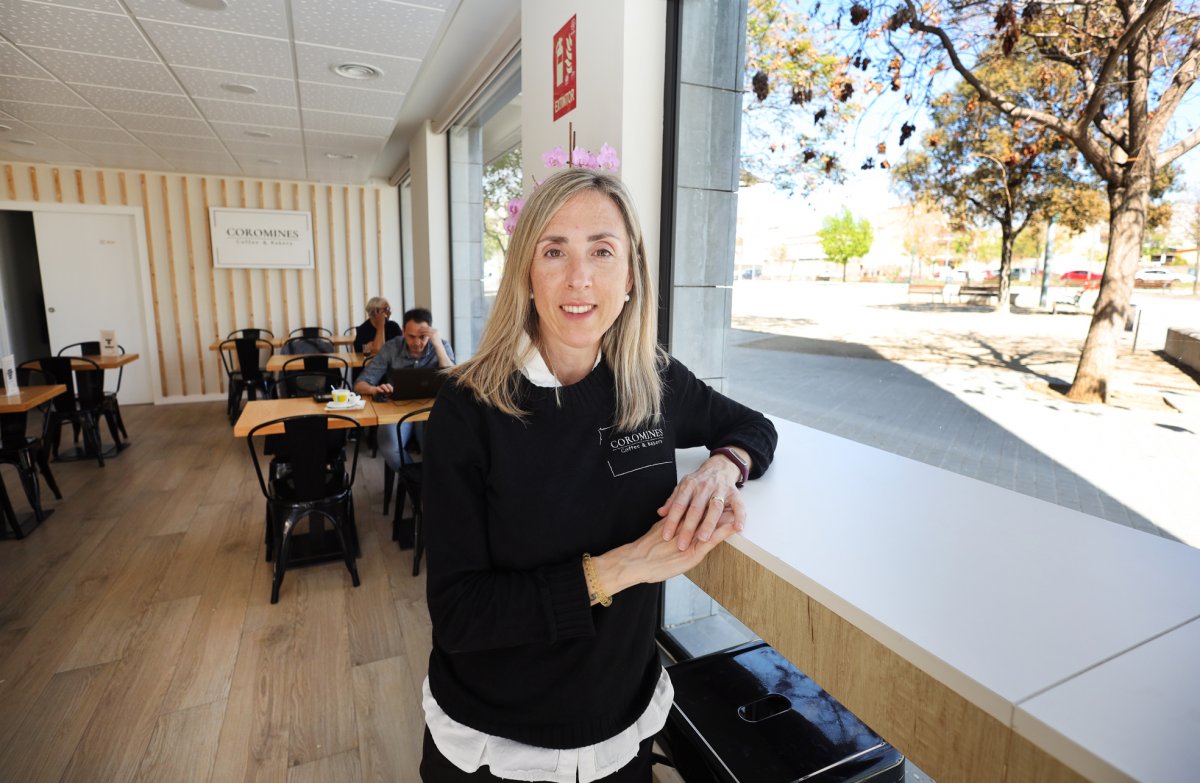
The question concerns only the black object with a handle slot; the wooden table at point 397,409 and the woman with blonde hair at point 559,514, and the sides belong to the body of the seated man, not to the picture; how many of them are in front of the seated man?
3

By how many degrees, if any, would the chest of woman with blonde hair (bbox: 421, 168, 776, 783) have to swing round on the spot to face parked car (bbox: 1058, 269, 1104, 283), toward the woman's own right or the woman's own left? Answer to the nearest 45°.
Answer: approximately 90° to the woman's own left

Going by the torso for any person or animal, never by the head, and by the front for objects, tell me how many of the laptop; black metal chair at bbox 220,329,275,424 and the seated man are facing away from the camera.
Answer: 2

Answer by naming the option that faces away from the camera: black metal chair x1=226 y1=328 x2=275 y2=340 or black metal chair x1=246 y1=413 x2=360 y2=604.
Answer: black metal chair x1=246 y1=413 x2=360 y2=604

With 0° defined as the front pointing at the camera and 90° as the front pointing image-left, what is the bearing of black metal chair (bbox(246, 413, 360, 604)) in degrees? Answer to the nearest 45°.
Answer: approximately 180°

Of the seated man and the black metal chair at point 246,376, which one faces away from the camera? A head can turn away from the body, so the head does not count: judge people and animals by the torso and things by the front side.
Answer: the black metal chair

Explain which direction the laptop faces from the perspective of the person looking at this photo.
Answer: facing away from the viewer

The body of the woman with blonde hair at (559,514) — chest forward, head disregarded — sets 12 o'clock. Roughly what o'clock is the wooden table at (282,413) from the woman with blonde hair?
The wooden table is roughly at 5 o'clock from the woman with blonde hair.

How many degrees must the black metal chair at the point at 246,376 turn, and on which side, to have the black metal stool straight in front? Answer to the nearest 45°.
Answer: approximately 180°

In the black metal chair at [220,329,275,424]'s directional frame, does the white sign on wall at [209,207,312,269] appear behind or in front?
in front

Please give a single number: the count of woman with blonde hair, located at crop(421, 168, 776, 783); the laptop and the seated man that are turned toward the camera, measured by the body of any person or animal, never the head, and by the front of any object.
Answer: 2

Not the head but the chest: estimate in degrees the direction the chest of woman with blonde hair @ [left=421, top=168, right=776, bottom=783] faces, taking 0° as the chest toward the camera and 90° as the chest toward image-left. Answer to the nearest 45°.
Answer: approximately 0°

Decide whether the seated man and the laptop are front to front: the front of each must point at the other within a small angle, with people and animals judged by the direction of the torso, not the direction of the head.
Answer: yes
